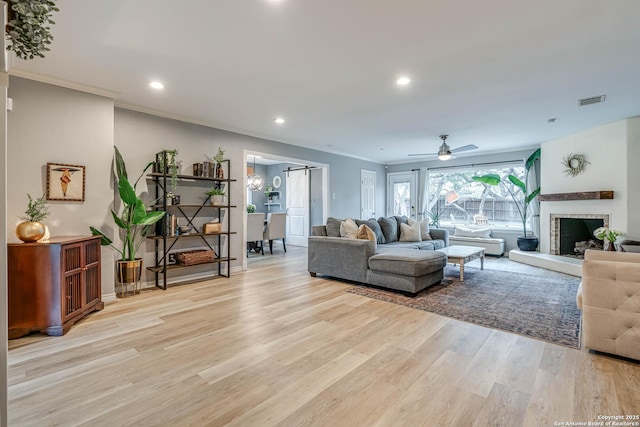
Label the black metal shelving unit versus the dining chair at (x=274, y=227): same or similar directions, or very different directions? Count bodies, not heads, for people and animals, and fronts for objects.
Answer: very different directions

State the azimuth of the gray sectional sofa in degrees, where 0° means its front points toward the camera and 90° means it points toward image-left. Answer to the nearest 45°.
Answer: approximately 315°

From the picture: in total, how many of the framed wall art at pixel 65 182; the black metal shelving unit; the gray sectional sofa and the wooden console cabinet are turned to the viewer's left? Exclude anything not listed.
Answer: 0

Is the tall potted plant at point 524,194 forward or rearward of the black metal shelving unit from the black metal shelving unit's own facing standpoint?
forward

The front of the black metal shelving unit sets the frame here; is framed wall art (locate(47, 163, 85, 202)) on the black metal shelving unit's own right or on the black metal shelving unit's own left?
on the black metal shelving unit's own right

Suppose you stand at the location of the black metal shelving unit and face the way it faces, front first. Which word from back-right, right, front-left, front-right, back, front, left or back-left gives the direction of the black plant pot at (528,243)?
front-left

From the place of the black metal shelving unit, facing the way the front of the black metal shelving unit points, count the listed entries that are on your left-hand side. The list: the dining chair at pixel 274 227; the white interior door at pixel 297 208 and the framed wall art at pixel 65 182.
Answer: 2

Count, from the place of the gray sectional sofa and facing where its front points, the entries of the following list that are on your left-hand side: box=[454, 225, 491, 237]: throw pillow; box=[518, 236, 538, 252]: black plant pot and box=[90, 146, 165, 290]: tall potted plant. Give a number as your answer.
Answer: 2

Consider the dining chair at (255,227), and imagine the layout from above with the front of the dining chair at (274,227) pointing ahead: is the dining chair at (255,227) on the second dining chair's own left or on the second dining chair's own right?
on the second dining chair's own left

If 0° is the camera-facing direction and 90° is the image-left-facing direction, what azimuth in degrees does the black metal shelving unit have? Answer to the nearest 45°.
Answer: approximately 315°

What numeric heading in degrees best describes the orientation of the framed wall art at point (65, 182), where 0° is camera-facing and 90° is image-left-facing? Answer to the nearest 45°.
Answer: approximately 315°

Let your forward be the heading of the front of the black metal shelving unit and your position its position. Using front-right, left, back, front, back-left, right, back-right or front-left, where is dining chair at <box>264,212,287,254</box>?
left

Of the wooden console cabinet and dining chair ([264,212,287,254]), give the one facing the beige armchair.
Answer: the wooden console cabinet

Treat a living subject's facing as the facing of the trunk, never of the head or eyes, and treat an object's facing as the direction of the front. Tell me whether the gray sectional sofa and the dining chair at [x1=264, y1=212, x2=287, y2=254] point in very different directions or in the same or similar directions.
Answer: very different directions

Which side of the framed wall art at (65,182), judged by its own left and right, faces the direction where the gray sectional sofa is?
front

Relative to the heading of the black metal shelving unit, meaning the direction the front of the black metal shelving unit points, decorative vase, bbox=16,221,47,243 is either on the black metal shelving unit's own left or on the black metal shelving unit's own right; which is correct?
on the black metal shelving unit's own right

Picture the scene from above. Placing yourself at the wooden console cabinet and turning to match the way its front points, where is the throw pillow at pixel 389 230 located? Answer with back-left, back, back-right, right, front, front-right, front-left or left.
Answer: front-left
